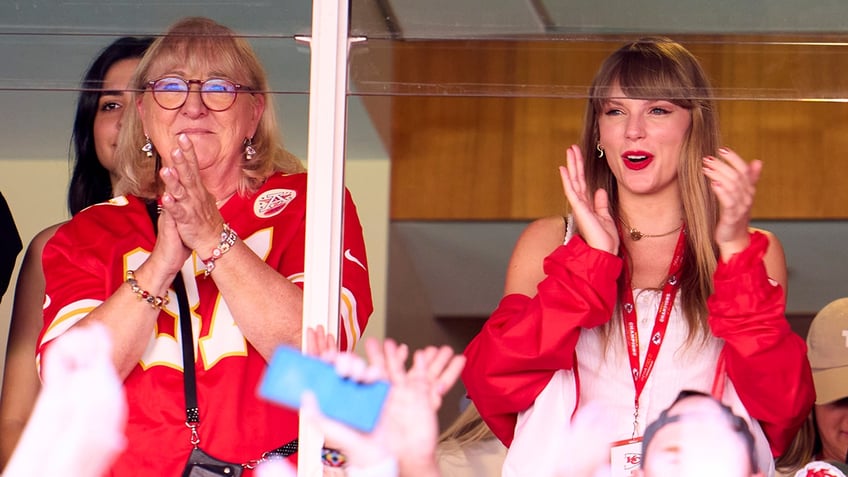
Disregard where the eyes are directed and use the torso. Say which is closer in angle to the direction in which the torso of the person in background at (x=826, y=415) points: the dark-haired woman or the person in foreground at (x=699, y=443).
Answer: the person in foreground

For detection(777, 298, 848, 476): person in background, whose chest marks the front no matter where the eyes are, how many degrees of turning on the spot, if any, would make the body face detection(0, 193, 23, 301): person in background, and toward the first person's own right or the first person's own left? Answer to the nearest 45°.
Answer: approximately 45° to the first person's own right

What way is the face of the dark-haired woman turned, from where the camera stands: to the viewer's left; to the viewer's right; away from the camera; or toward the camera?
toward the camera

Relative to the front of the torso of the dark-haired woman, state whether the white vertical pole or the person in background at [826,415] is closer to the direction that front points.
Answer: the white vertical pole

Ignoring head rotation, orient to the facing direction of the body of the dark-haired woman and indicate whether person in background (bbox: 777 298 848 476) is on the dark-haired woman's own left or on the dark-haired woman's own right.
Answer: on the dark-haired woman's own left

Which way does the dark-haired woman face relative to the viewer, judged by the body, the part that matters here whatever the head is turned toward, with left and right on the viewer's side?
facing the viewer

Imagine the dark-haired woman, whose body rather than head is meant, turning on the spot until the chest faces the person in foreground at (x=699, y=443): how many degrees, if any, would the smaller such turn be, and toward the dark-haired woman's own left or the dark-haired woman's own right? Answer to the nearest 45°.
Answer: approximately 45° to the dark-haired woman's own left

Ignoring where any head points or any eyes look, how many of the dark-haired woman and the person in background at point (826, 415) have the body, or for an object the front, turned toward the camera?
2

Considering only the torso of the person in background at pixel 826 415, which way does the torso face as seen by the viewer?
toward the camera

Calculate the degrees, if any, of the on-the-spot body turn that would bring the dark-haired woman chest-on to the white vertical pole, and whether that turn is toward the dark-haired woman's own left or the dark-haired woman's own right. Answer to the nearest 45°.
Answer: approximately 45° to the dark-haired woman's own left
